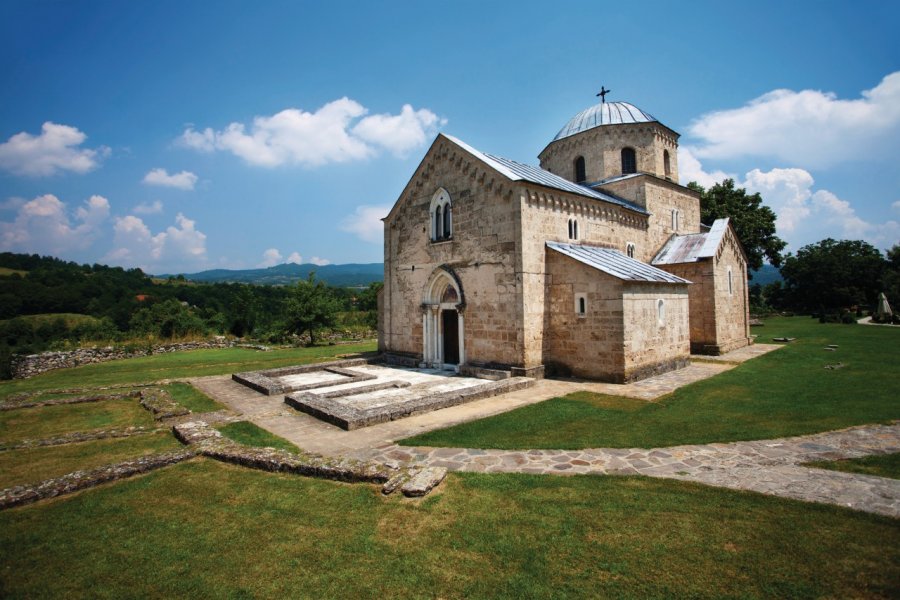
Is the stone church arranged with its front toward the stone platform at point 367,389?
yes

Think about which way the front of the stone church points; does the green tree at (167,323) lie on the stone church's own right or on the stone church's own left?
on the stone church's own right

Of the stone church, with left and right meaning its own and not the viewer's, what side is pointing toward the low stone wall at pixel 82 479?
front

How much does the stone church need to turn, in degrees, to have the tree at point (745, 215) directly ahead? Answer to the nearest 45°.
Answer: approximately 180°

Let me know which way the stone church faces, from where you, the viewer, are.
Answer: facing the viewer and to the left of the viewer

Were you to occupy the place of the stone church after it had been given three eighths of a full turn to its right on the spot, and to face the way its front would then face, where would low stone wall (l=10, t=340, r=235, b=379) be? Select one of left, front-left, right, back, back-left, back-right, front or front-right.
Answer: left

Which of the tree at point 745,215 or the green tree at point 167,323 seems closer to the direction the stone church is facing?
the green tree
